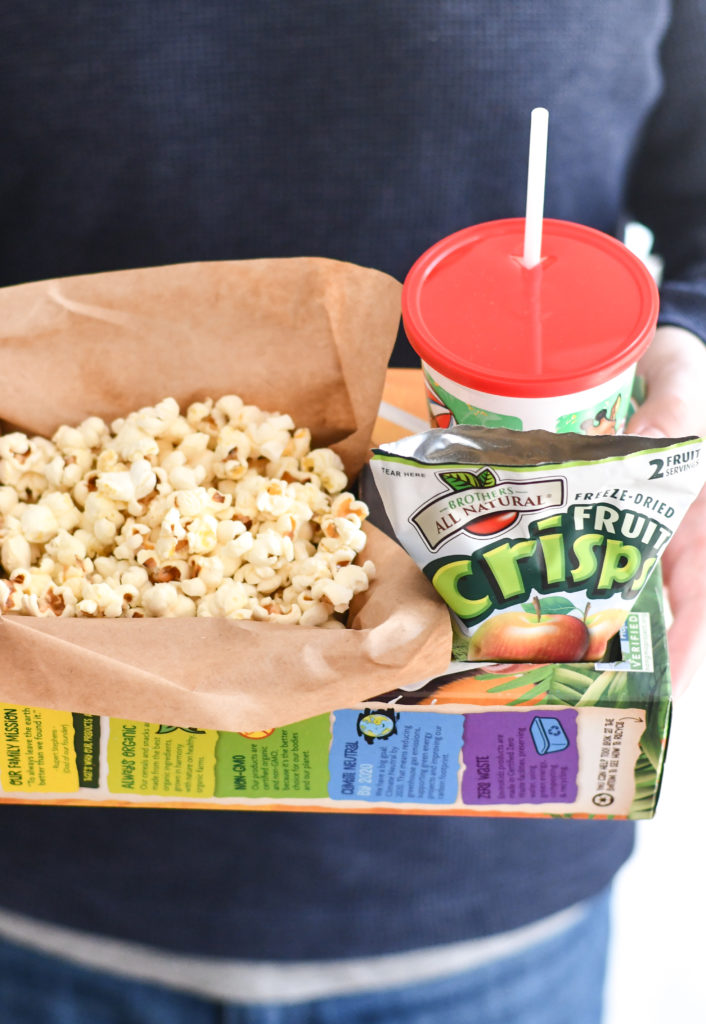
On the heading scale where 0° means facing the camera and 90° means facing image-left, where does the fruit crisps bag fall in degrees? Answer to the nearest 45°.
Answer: approximately 0°
